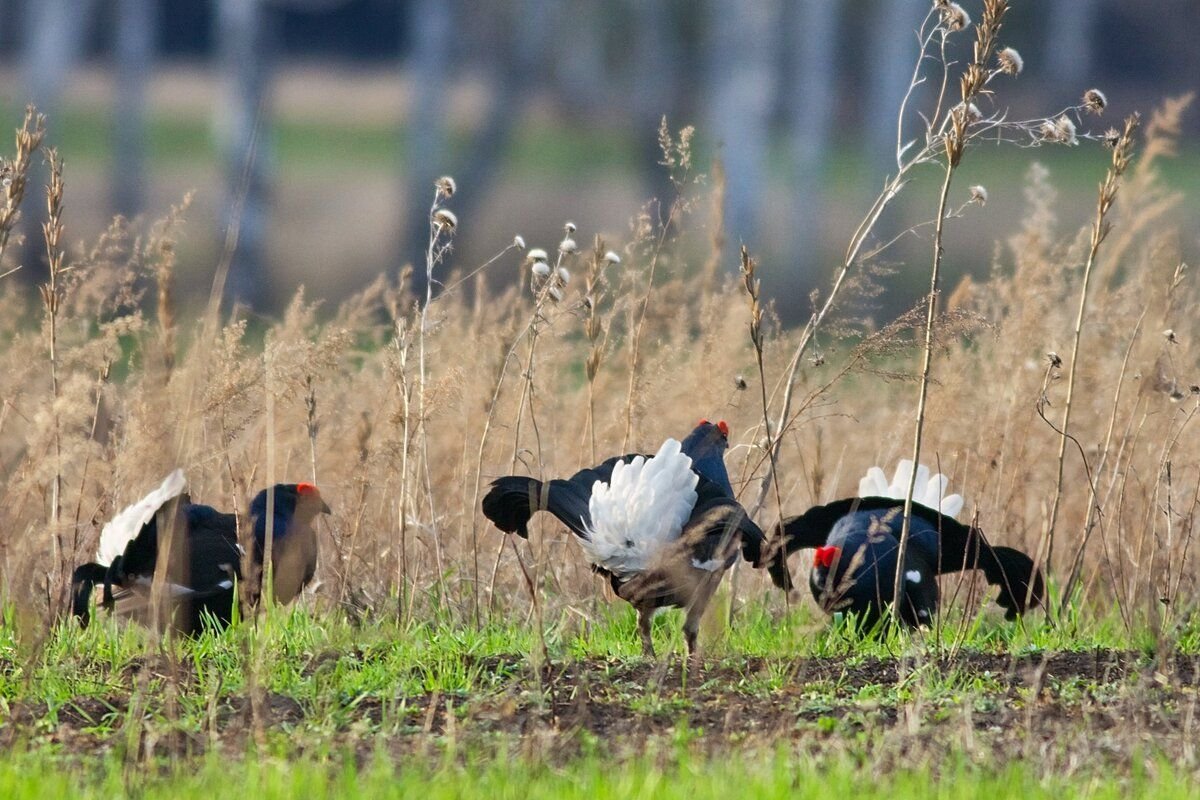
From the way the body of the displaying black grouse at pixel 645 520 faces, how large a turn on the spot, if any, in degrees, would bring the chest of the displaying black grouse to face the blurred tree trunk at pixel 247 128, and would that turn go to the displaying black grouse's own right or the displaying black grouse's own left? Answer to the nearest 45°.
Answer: approximately 45° to the displaying black grouse's own left

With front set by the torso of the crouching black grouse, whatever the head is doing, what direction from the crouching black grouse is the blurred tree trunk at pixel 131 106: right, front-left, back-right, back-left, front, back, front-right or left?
right

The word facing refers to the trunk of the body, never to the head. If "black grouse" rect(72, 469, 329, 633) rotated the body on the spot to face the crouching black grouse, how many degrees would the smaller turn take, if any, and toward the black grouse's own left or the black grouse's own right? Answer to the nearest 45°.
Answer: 0° — it already faces it

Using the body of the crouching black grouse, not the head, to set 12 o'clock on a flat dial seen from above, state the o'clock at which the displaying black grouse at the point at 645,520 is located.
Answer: The displaying black grouse is roughly at 12 o'clock from the crouching black grouse.

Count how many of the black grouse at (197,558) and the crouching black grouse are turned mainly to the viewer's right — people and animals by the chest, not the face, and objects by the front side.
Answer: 1

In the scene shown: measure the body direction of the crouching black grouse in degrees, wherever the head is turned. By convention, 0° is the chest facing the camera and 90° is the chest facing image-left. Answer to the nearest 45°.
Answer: approximately 45°

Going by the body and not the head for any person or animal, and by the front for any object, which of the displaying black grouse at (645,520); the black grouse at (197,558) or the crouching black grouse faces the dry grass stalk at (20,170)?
the crouching black grouse

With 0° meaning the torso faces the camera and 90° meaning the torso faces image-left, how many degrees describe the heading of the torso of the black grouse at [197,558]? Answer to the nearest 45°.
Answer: approximately 270°

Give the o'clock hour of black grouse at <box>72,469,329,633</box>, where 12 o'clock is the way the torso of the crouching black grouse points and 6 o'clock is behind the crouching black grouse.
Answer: The black grouse is roughly at 1 o'clock from the crouching black grouse.

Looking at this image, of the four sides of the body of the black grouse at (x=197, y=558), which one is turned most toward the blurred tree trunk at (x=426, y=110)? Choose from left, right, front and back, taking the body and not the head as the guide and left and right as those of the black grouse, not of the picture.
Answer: left

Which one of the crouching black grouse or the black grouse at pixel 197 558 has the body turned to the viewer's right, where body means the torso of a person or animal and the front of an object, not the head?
the black grouse

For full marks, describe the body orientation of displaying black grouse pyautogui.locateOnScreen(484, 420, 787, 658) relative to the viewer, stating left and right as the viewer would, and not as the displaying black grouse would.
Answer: facing away from the viewer and to the right of the viewer

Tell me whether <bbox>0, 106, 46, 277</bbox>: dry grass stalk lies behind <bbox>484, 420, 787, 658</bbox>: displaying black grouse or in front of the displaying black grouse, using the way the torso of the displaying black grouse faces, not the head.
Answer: behind

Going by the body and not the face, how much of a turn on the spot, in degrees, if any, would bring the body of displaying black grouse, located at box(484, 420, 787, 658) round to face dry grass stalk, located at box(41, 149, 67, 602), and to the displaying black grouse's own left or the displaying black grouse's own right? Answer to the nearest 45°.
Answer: approximately 135° to the displaying black grouse's own left

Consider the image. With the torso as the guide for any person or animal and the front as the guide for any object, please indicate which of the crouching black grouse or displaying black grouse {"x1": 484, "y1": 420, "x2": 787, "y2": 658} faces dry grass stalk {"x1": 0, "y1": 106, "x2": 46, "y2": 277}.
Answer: the crouching black grouse

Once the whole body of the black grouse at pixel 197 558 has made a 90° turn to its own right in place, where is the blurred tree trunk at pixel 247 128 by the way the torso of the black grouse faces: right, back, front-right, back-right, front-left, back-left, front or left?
back
